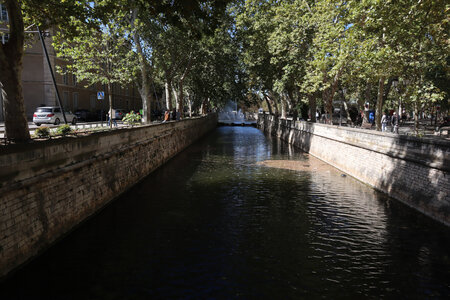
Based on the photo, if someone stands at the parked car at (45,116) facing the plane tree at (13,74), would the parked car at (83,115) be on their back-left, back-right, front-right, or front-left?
back-left

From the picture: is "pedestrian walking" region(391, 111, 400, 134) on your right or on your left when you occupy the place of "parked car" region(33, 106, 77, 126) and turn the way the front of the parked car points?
on your right
